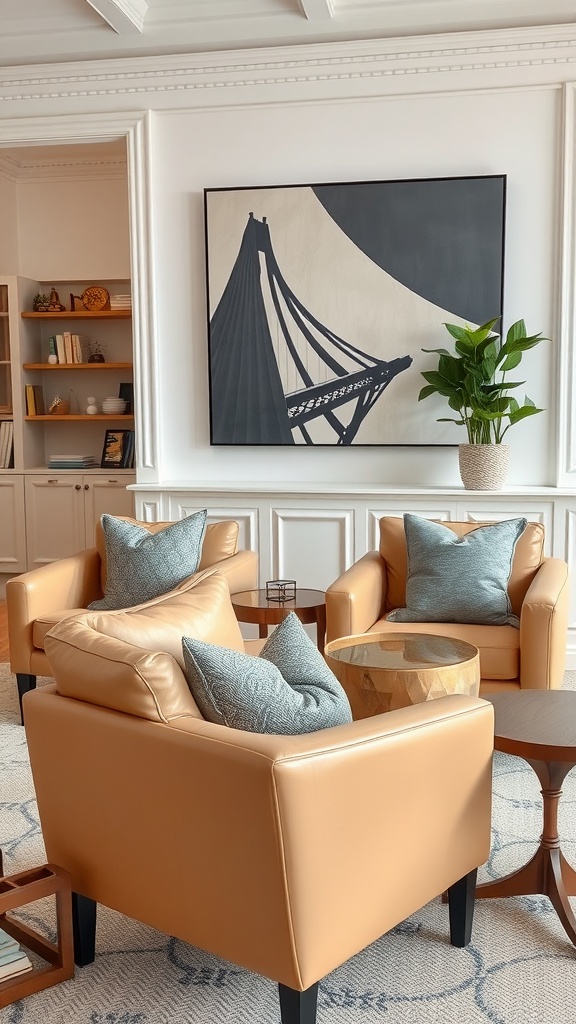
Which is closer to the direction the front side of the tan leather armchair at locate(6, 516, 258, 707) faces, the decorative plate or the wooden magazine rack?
the wooden magazine rack

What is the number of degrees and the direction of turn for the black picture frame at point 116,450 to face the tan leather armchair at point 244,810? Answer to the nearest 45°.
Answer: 0° — it already faces it

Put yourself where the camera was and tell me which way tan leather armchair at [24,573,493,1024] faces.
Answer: facing away from the viewer and to the right of the viewer

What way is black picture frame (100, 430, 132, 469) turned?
toward the camera

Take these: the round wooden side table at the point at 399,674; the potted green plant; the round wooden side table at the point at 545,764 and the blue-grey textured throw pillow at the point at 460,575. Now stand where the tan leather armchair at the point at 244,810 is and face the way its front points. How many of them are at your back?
0

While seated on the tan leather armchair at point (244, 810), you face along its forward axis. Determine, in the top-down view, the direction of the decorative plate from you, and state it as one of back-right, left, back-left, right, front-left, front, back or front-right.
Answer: front-left

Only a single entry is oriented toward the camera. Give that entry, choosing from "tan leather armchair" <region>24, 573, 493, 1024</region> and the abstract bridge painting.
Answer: the abstract bridge painting

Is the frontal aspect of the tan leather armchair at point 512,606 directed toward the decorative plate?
no

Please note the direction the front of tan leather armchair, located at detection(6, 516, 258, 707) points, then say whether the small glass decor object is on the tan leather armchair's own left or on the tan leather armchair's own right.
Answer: on the tan leather armchair's own left

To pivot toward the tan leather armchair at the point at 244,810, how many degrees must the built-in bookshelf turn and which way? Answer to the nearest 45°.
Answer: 0° — it already faces it

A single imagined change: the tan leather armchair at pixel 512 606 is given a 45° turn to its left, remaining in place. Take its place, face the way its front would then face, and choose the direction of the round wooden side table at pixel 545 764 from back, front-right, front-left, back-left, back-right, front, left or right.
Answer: front

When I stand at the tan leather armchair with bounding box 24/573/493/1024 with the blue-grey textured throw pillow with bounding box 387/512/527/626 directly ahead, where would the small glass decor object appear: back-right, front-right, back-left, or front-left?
front-left

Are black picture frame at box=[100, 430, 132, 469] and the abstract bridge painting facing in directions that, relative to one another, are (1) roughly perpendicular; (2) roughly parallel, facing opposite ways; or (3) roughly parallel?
roughly parallel

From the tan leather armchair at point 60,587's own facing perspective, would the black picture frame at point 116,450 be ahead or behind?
behind

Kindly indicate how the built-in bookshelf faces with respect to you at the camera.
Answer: facing the viewer

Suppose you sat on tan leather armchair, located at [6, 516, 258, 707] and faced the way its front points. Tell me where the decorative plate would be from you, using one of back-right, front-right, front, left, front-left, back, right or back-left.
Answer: back-right

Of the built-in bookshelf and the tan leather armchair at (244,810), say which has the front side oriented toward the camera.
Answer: the built-in bookshelf

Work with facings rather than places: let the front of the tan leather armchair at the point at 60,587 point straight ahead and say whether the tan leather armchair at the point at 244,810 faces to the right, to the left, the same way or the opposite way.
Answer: the opposite way
